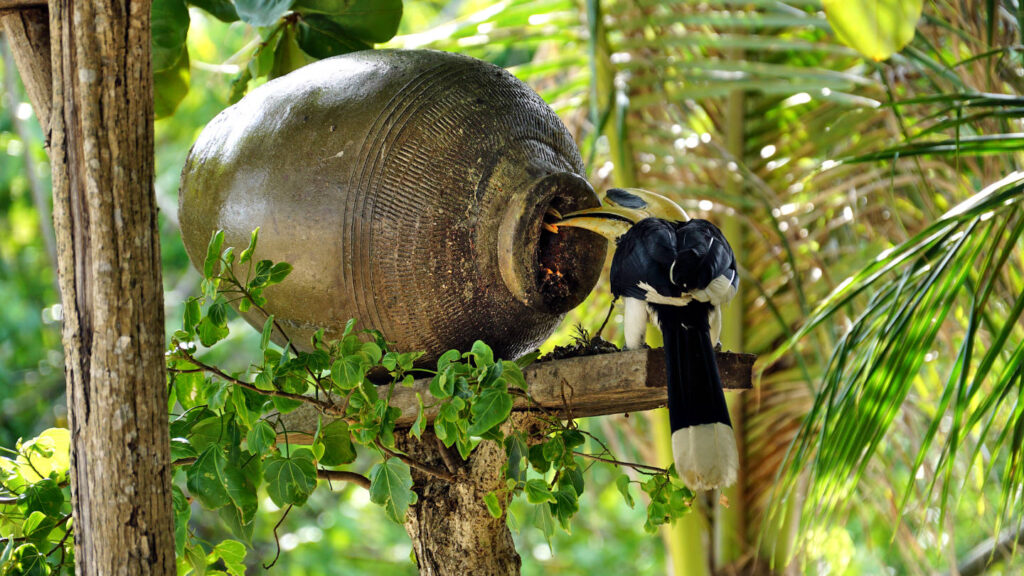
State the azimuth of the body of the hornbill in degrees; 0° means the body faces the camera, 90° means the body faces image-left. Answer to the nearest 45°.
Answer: approximately 135°
